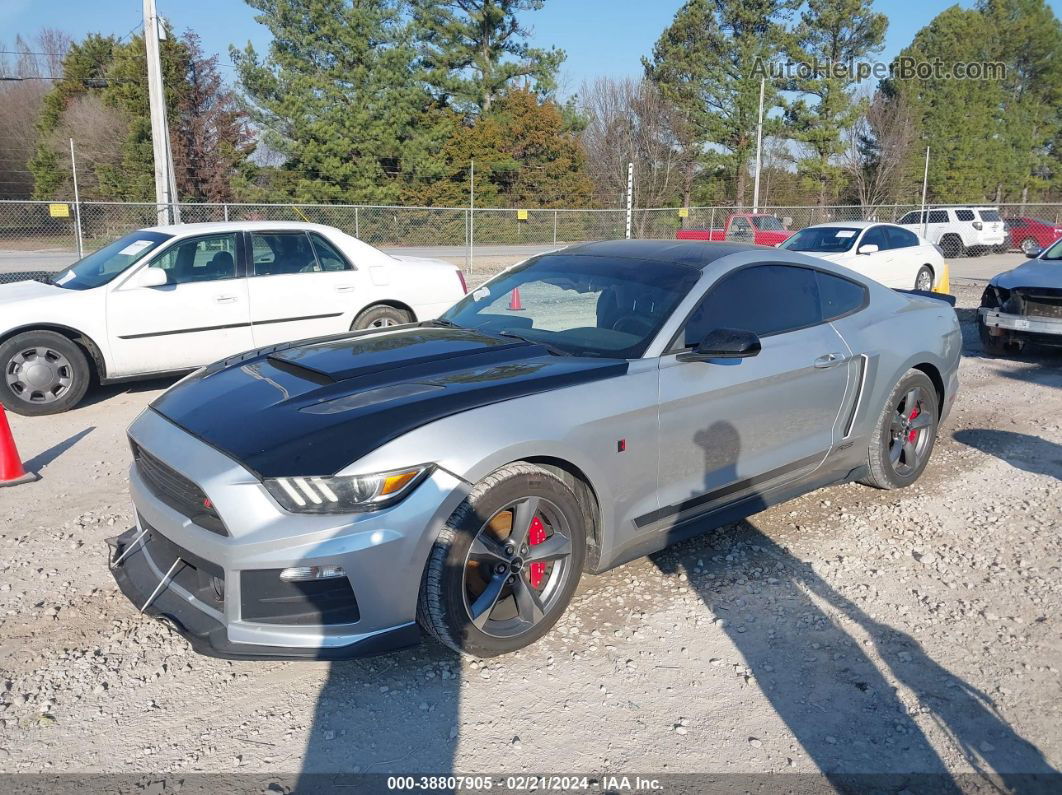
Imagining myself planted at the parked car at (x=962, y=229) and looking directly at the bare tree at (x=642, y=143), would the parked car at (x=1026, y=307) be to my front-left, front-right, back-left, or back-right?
back-left

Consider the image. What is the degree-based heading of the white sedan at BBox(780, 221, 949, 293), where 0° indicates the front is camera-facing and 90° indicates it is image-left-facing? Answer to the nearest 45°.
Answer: approximately 45°

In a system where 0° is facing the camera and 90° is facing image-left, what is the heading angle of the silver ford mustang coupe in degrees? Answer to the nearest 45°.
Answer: approximately 45°

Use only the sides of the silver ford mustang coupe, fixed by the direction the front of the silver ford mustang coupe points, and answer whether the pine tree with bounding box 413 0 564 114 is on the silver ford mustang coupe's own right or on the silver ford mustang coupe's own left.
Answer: on the silver ford mustang coupe's own right

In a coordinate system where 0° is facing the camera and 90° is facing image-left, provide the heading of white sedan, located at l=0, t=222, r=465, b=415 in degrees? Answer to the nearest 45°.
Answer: approximately 45°

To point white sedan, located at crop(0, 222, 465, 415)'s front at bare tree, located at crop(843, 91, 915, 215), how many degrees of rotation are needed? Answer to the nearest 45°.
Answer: approximately 180°

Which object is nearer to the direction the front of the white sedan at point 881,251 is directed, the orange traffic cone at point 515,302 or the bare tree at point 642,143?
the orange traffic cone

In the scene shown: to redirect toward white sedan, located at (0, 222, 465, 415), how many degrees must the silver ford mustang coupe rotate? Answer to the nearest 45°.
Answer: approximately 90° to its right

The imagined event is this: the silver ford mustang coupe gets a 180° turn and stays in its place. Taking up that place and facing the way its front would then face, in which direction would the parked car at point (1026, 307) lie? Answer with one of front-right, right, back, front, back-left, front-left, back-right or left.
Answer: front

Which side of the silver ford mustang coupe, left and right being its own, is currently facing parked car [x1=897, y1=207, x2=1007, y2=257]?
back
